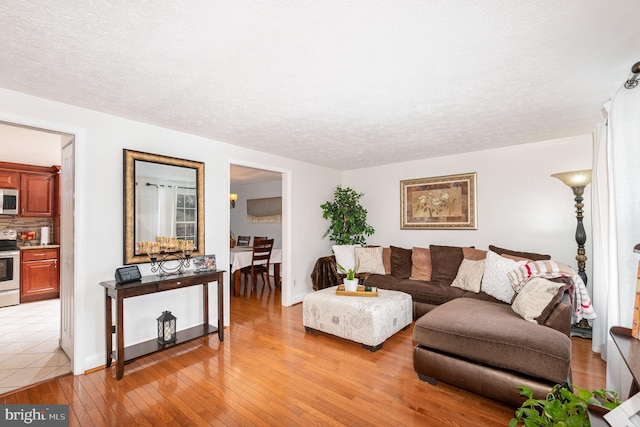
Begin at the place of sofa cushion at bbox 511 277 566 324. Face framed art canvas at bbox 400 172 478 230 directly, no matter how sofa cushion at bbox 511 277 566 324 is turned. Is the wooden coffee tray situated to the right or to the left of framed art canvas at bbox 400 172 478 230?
left

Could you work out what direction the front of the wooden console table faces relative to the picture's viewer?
facing the viewer and to the right of the viewer

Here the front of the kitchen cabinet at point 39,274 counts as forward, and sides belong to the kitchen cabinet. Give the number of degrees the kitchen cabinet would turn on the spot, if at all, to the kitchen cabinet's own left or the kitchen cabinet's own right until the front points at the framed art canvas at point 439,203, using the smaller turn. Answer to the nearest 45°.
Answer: approximately 45° to the kitchen cabinet's own left

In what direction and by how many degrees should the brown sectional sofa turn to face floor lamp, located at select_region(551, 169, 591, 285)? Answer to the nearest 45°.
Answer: approximately 180°

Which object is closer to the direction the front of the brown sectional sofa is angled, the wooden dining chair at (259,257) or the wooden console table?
the wooden console table

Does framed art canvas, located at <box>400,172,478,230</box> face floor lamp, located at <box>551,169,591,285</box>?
no

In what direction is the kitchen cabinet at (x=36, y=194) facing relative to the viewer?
toward the camera

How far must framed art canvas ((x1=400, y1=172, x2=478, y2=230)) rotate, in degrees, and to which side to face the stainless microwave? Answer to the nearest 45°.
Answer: approximately 45° to its right

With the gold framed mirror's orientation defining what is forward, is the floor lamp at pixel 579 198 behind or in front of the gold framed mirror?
in front

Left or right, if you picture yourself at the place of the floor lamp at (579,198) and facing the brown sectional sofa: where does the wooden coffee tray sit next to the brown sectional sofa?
right

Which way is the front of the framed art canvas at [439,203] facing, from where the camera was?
facing the viewer and to the left of the viewer

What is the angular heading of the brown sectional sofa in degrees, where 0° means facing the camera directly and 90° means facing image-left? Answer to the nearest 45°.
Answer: approximately 45°

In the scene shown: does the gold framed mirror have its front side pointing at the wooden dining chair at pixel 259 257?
no

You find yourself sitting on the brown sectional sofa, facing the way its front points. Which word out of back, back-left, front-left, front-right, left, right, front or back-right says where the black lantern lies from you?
front-right

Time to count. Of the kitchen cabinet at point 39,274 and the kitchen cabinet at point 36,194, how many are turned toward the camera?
2

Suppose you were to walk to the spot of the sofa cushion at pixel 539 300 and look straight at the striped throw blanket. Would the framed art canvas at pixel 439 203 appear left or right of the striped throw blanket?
left

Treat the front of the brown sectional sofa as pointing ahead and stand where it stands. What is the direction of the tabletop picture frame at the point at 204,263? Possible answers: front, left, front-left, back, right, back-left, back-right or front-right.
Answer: front-right

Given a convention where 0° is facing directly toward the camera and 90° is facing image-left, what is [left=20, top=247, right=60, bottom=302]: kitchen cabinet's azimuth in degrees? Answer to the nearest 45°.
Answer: approximately 0°

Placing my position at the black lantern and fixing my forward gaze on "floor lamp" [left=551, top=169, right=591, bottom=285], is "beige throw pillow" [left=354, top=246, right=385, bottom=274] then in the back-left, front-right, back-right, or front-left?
front-left
